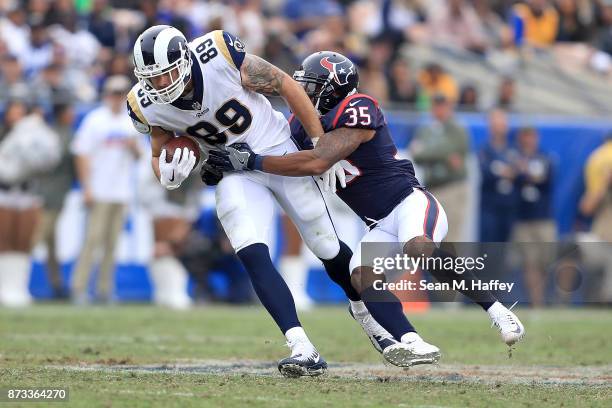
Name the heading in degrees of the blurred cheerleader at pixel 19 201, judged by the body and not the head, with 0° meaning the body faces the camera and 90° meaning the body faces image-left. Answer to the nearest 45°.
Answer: approximately 0°

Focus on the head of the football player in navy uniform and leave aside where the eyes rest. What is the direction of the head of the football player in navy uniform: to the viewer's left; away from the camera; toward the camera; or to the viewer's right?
to the viewer's left

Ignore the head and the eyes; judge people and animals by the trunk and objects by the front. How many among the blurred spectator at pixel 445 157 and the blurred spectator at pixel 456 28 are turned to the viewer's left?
0

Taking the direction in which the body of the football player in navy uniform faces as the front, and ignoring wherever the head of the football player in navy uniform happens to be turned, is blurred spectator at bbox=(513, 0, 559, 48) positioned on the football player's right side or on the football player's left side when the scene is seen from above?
on the football player's right side

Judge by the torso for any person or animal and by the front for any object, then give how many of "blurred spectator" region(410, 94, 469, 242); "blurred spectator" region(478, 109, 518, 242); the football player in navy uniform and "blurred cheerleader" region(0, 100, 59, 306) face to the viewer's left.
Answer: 1

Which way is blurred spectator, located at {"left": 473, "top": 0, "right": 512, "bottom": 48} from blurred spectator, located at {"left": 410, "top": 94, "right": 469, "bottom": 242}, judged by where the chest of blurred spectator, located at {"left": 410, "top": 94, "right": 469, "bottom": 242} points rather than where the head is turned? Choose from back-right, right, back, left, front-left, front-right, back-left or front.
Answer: back

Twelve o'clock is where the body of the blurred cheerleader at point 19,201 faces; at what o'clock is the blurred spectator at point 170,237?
the blurred spectator at point 170,237 is roughly at 9 o'clock from the blurred cheerleader at point 19,201.

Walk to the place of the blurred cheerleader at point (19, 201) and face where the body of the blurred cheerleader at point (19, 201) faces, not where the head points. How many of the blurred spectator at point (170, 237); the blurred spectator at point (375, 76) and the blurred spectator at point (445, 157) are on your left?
3

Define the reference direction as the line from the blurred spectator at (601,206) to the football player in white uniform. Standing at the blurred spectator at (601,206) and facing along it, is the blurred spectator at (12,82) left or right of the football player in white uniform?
right

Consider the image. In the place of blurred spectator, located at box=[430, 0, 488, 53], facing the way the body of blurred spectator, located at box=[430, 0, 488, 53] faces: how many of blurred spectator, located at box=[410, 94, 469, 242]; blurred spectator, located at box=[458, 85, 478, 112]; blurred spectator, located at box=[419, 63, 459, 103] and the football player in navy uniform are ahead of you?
4

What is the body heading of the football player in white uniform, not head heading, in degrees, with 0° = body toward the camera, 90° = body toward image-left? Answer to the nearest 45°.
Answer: approximately 45°

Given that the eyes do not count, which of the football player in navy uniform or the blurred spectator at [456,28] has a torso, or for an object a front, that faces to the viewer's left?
the football player in navy uniform

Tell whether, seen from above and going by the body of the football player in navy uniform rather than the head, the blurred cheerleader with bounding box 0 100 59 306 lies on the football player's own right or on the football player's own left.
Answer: on the football player's own right

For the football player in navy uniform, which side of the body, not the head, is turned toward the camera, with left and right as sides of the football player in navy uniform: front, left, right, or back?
left
